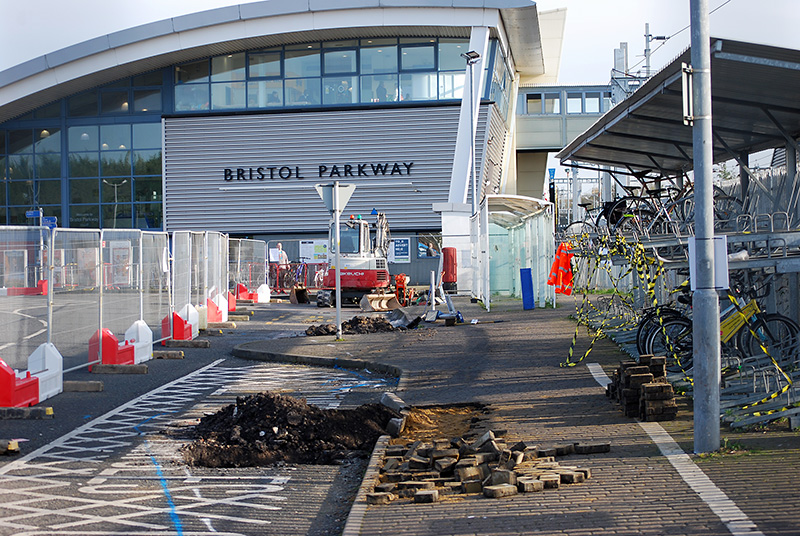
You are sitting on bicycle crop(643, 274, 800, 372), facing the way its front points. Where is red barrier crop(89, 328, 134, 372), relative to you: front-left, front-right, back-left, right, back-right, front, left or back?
back

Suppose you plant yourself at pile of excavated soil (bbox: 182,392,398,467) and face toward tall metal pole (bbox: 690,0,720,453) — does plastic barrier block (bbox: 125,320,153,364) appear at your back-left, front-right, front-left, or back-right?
back-left

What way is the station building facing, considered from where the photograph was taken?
facing the viewer

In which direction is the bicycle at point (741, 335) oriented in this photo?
to the viewer's right

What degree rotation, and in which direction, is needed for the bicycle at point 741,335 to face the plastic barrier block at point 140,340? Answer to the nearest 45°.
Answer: approximately 180°

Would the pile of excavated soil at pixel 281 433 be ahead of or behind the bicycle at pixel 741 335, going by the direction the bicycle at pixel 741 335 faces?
behind

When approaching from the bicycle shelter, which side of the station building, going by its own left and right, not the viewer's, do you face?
front

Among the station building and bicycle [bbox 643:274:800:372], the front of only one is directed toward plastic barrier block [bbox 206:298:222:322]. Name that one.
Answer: the station building

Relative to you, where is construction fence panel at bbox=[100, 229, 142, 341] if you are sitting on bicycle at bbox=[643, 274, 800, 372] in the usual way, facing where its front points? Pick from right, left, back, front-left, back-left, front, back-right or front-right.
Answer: back

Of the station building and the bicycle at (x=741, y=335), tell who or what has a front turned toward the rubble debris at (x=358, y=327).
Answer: the station building
